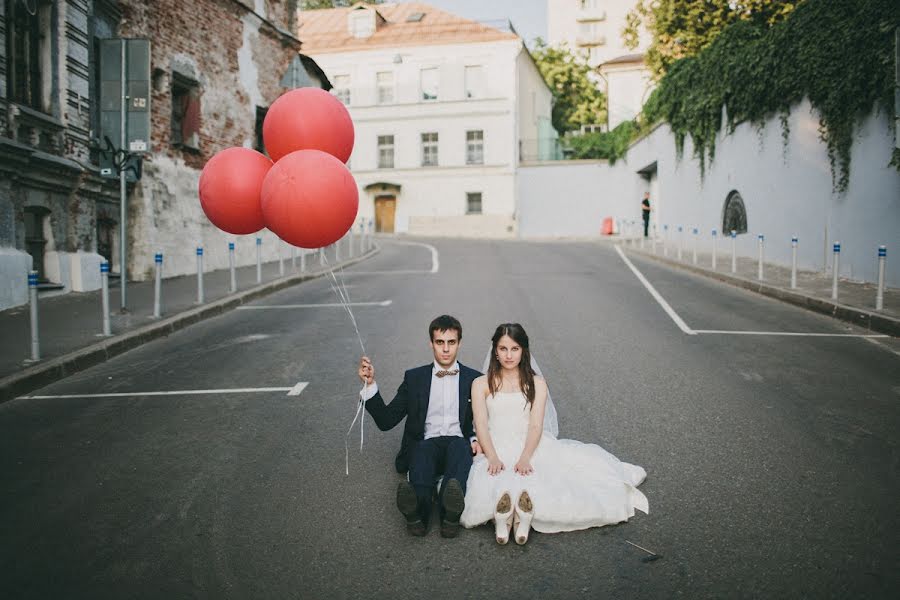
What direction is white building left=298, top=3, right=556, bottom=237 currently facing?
toward the camera

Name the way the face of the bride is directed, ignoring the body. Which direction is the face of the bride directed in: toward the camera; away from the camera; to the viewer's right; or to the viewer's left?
toward the camera

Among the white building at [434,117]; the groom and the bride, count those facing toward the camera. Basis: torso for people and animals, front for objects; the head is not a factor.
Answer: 3

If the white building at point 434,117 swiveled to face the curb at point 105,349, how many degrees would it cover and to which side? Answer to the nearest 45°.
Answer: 0° — it already faces it

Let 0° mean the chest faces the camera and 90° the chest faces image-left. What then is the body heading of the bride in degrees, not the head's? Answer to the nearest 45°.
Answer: approximately 0°

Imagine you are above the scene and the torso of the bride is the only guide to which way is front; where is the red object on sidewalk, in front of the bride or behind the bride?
behind

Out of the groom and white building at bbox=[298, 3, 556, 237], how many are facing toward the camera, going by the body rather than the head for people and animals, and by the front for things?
2

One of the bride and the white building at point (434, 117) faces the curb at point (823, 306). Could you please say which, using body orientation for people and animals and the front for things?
the white building

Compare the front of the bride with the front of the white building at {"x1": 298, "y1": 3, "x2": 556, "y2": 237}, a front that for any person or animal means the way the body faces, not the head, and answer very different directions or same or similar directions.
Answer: same or similar directions

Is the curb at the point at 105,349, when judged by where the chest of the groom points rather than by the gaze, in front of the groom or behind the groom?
behind

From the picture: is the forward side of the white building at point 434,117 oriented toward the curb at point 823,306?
yes

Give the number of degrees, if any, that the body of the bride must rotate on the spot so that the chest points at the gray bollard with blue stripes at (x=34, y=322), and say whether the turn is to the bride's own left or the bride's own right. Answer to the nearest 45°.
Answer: approximately 135° to the bride's own right

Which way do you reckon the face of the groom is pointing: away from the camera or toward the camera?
toward the camera

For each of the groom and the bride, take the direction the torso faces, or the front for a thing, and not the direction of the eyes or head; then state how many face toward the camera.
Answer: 2

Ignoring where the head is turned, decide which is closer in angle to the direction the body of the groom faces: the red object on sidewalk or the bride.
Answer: the bride

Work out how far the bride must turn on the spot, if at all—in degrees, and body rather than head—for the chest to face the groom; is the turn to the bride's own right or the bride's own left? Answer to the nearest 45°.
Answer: approximately 135° to the bride's own right
